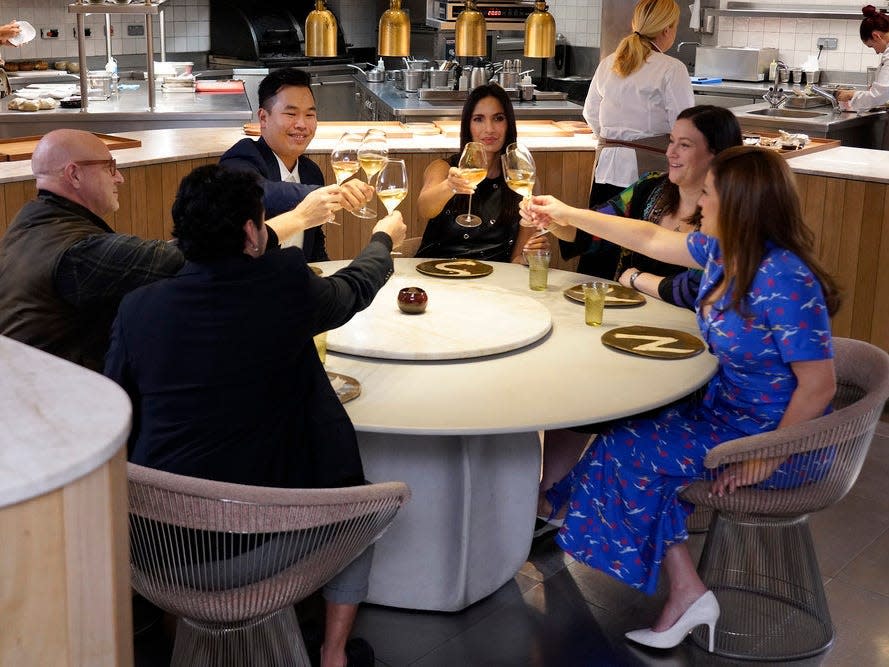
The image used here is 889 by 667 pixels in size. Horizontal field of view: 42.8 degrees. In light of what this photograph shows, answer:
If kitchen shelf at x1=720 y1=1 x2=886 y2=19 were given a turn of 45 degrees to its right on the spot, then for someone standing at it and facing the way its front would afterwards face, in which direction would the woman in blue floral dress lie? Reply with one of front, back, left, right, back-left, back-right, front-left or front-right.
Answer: front-left

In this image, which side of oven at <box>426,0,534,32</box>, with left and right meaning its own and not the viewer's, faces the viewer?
front

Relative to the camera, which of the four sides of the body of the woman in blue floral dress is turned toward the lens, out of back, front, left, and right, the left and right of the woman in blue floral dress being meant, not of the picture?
left

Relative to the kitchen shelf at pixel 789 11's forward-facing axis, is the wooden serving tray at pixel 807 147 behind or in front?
in front

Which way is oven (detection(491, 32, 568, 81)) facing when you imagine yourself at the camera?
facing the viewer

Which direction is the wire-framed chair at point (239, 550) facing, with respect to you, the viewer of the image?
facing away from the viewer and to the right of the viewer

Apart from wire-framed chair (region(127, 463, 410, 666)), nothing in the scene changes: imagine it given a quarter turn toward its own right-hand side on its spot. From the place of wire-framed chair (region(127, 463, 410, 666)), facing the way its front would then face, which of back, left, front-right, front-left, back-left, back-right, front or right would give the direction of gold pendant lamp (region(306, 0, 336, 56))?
back-left

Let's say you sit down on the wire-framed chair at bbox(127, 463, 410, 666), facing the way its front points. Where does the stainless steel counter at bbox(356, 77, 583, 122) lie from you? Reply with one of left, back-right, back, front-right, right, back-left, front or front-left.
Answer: front-left

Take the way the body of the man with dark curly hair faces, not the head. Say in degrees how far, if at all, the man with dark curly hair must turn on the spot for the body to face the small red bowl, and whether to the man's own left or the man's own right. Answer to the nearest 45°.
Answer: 0° — they already face it

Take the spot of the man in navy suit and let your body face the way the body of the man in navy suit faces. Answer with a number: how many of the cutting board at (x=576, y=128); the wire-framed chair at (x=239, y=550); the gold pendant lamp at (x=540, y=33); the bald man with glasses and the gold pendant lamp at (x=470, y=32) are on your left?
3

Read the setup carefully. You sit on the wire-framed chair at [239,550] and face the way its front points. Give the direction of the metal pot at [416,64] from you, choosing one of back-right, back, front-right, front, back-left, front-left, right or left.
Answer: front-left

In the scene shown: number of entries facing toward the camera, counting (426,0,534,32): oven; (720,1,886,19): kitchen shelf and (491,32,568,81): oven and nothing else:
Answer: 3

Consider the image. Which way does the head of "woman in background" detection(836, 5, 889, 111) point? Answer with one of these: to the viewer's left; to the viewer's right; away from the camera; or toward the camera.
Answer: to the viewer's left

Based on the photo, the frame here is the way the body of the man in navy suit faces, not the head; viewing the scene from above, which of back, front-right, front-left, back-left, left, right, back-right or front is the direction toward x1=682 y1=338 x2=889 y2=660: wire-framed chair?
front

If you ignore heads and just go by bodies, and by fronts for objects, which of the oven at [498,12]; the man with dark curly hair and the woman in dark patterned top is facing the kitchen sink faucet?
the man with dark curly hair

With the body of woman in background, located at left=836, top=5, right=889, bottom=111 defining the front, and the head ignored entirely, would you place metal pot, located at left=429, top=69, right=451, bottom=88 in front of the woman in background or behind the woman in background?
in front

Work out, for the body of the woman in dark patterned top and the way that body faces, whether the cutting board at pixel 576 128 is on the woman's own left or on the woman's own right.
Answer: on the woman's own right

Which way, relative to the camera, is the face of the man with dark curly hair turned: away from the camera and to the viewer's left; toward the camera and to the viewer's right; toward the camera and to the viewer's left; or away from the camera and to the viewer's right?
away from the camera and to the viewer's right

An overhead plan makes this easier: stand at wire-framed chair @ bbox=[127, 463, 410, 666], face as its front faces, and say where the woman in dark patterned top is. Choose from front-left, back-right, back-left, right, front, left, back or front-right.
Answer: front

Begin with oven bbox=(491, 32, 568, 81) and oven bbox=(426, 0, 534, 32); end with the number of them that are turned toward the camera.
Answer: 2

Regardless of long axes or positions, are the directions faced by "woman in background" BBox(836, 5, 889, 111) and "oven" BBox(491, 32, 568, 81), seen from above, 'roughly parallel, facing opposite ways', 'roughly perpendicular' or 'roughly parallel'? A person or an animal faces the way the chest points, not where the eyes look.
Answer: roughly perpendicular

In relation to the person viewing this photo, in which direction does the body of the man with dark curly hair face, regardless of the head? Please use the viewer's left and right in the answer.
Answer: facing away from the viewer and to the right of the viewer

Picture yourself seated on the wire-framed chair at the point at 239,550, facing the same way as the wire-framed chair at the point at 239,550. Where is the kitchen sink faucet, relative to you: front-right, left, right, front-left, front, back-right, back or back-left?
front

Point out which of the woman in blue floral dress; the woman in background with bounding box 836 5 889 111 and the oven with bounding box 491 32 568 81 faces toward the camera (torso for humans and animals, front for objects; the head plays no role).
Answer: the oven
